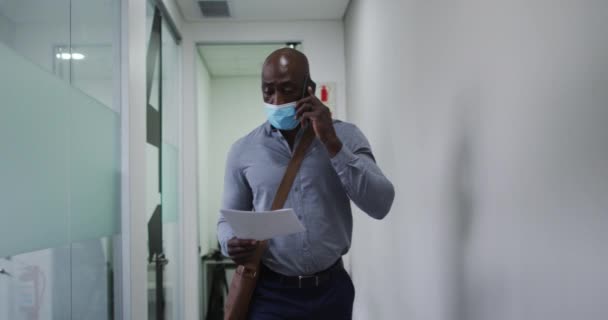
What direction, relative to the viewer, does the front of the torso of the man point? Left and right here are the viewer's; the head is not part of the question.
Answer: facing the viewer

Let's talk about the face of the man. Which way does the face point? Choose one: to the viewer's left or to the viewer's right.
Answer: to the viewer's left

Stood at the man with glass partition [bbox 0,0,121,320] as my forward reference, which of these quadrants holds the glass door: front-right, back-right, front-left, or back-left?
front-right

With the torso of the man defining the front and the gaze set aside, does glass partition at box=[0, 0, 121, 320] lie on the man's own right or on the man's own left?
on the man's own right

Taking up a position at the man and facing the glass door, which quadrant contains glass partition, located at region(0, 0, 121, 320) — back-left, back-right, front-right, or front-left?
front-left

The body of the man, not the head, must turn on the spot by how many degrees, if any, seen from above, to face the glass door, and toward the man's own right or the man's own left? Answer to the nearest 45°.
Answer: approximately 135° to the man's own right
